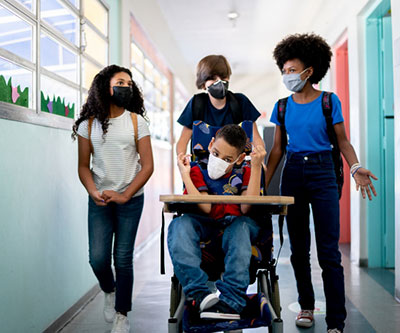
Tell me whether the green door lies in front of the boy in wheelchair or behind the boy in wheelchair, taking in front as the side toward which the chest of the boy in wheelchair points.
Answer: behind

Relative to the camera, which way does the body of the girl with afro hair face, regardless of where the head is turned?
toward the camera

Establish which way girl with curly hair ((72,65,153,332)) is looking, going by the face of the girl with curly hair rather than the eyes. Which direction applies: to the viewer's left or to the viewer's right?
to the viewer's right

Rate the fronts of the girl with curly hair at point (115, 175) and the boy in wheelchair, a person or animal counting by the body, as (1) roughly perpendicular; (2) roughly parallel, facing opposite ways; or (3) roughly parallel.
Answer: roughly parallel

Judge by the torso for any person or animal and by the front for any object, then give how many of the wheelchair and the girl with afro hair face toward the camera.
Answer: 2

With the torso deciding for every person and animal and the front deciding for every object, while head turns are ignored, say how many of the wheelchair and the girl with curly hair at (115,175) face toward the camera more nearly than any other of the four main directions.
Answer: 2

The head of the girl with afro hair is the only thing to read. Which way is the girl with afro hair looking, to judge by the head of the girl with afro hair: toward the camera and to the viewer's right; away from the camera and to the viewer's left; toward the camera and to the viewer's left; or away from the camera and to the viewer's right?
toward the camera and to the viewer's left

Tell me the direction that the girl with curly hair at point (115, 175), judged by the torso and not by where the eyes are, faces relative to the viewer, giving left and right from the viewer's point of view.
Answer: facing the viewer

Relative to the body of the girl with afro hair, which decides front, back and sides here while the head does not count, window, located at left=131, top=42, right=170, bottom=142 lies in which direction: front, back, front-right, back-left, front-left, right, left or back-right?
back-right

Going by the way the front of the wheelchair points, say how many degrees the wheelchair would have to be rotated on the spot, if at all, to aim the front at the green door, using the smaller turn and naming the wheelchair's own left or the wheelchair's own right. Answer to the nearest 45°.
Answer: approximately 135° to the wheelchair's own left

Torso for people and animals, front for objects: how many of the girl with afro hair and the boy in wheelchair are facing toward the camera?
2

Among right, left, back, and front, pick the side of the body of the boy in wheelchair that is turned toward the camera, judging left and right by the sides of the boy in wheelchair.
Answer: front
